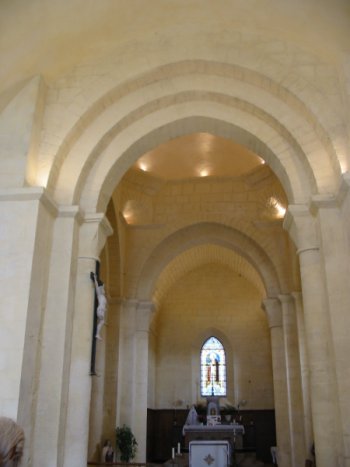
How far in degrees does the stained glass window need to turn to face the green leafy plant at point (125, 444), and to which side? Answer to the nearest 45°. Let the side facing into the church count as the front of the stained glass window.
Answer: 0° — it already faces it

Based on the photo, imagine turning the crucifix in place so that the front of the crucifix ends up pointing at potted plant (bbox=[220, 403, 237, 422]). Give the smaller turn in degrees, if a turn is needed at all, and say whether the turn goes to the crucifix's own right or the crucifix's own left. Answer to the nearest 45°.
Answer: approximately 45° to the crucifix's own left

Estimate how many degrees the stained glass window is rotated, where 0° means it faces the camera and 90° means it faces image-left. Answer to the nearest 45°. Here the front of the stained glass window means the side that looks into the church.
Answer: approximately 0°

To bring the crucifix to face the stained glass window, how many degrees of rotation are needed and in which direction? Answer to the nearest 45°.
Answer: approximately 90° to its left

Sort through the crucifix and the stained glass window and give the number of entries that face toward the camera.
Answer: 1

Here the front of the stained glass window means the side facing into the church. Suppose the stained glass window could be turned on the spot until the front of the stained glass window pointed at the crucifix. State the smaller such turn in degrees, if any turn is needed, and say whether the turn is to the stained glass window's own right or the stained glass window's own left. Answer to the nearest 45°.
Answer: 0° — it already faces it

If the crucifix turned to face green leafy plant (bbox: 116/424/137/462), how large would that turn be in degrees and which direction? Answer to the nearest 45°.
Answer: approximately 90° to its left

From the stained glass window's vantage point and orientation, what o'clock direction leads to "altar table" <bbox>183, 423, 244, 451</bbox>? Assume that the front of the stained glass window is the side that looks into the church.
The altar table is roughly at 12 o'clock from the stained glass window.

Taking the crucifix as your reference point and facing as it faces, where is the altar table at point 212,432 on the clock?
The altar table is roughly at 10 o'clock from the crucifix.

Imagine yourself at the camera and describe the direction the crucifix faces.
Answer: facing to the right of the viewer

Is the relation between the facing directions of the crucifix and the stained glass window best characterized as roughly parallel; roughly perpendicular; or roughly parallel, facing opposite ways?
roughly perpendicular
